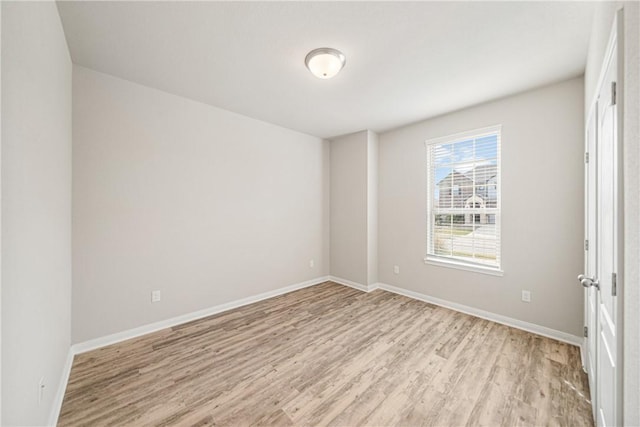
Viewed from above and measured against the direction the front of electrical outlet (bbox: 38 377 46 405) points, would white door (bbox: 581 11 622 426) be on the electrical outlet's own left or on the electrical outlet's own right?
on the electrical outlet's own right

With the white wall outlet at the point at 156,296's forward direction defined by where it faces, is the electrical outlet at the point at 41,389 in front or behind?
in front

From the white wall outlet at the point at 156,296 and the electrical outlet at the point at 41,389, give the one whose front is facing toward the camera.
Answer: the white wall outlet

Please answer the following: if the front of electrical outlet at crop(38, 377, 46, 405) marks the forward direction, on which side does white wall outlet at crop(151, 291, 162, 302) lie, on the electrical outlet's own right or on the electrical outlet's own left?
on the electrical outlet's own left

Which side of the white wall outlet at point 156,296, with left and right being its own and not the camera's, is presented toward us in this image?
front

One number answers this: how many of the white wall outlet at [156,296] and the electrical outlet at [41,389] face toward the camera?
1

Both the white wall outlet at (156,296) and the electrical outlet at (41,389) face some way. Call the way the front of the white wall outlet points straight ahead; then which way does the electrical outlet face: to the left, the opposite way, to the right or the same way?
to the left

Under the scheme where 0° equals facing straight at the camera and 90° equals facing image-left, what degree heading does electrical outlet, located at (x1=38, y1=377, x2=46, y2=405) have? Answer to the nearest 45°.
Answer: approximately 270°

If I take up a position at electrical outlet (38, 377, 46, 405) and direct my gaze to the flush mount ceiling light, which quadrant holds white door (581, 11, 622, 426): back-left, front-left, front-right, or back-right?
front-right

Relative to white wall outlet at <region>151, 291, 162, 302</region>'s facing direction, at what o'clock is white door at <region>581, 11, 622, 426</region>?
The white door is roughly at 11 o'clock from the white wall outlet.

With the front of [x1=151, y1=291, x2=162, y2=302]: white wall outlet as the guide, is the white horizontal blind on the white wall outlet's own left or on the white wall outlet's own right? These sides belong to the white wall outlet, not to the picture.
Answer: on the white wall outlet's own left
